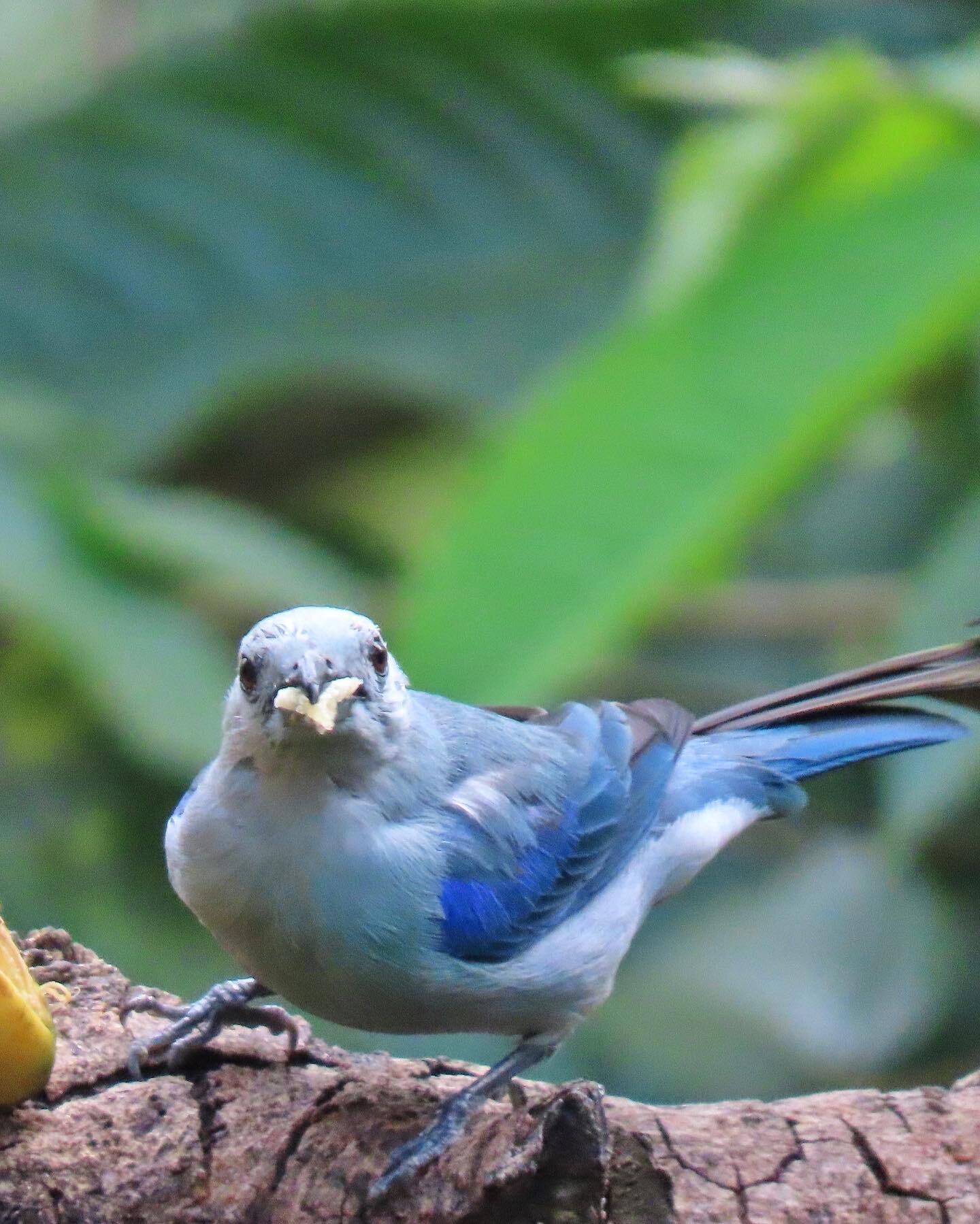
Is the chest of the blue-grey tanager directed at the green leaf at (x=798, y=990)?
no

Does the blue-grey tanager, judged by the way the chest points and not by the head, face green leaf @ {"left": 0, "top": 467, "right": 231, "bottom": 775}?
no

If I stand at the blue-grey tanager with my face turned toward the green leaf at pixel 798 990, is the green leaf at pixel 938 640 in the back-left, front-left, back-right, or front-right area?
front-right

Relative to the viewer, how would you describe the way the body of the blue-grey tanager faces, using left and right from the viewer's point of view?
facing the viewer and to the left of the viewer
